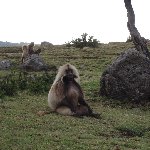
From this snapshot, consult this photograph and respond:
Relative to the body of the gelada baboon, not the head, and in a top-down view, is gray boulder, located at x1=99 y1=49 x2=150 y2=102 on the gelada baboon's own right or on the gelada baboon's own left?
on the gelada baboon's own left
